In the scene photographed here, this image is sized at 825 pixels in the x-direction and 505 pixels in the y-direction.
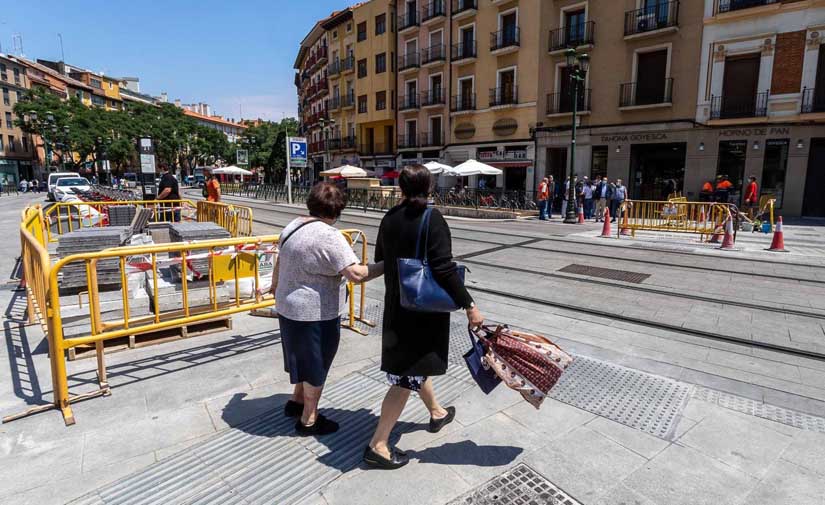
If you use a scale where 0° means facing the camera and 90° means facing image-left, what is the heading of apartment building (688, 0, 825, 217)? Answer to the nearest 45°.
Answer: approximately 45°

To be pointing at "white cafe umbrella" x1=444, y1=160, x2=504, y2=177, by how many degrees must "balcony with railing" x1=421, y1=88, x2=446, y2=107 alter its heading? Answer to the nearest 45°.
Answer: approximately 45° to its left

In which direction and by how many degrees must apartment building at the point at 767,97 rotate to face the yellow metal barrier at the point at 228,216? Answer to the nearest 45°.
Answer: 0° — it already faces it

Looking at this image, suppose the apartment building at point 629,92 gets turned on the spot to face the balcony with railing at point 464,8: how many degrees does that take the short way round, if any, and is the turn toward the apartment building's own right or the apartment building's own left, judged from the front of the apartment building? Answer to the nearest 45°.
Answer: approximately 90° to the apartment building's own right

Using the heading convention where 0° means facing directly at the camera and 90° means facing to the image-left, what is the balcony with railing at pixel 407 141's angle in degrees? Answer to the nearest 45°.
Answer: approximately 45°

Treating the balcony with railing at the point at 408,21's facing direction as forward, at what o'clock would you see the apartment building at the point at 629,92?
The apartment building is roughly at 9 o'clock from the balcony with railing.

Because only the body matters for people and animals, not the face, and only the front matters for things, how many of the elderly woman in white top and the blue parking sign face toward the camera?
1
